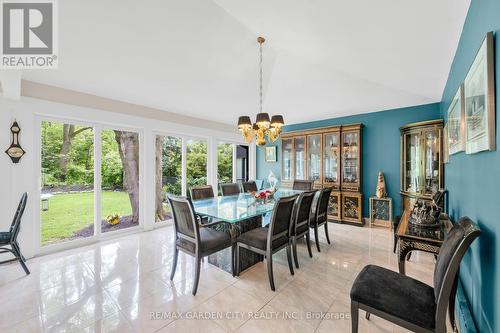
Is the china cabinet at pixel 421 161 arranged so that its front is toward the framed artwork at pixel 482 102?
no

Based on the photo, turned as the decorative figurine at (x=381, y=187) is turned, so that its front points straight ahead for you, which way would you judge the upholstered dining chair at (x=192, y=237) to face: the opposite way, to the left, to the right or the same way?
the opposite way

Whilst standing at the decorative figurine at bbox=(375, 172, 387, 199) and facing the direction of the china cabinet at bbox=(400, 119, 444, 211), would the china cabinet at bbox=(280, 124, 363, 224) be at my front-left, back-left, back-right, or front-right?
back-right

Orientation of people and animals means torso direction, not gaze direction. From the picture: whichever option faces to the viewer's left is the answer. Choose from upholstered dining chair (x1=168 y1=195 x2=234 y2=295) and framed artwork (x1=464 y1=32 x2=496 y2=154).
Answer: the framed artwork

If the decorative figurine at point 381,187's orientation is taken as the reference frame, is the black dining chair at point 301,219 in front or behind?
in front

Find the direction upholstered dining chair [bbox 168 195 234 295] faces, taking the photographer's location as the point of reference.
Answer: facing away from the viewer and to the right of the viewer

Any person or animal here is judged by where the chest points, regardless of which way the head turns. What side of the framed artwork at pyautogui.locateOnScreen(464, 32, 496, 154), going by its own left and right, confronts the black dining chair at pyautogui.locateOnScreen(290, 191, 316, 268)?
front

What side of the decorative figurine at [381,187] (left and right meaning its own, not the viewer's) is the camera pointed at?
front

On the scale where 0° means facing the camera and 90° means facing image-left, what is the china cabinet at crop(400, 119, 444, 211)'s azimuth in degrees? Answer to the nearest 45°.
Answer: approximately 45°

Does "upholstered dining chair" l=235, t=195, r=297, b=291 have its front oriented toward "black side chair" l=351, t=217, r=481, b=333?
no

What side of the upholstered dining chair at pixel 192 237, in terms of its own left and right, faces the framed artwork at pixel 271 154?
front

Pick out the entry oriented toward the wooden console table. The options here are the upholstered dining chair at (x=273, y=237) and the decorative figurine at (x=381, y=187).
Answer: the decorative figurine

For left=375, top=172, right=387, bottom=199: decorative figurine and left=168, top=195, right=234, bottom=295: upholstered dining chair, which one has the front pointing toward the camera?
the decorative figurine

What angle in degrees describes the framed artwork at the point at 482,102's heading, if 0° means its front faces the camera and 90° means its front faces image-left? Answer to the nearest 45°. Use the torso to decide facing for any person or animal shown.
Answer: approximately 90°

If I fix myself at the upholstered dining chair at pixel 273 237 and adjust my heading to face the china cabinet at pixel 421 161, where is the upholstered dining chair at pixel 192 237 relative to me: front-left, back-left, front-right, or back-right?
back-left

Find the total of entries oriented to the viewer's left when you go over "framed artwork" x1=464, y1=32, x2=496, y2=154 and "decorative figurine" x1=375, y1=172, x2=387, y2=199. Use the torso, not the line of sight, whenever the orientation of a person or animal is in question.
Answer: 1

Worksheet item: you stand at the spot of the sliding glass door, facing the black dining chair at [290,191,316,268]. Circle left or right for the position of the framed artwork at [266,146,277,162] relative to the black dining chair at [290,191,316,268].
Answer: left

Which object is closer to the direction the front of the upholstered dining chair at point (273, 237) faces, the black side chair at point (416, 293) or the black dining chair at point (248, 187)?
the black dining chair

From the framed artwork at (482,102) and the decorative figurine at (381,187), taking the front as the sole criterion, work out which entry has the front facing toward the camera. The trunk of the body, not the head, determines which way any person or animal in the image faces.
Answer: the decorative figurine

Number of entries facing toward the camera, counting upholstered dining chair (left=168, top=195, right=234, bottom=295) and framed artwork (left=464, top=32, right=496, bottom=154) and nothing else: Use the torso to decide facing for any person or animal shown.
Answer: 0
